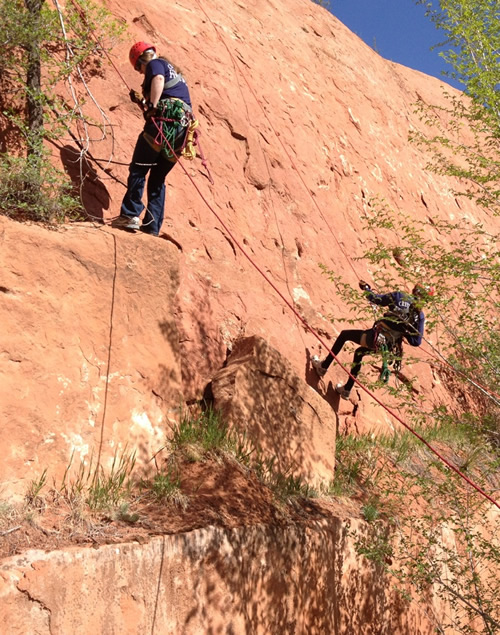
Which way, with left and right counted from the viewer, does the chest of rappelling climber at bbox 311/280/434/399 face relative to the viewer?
facing away from the viewer and to the left of the viewer

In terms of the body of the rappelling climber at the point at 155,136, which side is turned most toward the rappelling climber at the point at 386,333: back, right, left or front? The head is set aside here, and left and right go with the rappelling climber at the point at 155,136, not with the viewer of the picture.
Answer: right

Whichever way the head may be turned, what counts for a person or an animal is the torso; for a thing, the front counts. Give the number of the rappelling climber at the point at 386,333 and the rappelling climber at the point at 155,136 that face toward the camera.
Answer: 0

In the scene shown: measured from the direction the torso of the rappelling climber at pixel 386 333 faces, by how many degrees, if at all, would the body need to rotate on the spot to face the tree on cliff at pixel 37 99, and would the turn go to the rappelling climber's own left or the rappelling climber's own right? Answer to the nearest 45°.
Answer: approximately 90° to the rappelling climber's own left

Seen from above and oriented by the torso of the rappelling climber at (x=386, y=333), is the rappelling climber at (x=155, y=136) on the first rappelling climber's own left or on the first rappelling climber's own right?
on the first rappelling climber's own left
